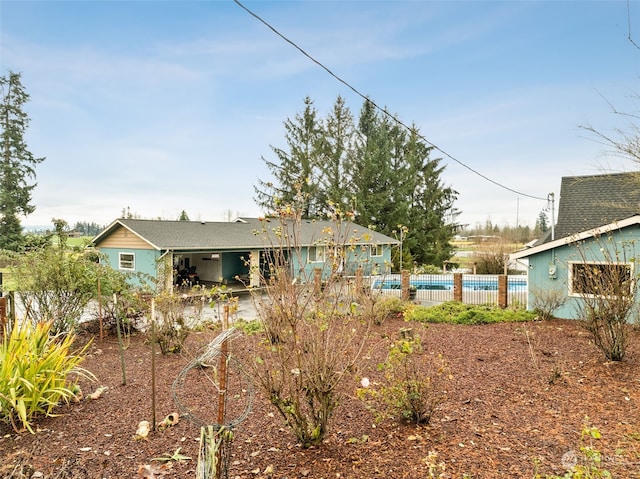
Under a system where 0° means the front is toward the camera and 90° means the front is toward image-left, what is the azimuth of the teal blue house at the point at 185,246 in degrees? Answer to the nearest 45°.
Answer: approximately 315°

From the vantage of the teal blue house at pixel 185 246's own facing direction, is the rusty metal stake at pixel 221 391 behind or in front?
in front

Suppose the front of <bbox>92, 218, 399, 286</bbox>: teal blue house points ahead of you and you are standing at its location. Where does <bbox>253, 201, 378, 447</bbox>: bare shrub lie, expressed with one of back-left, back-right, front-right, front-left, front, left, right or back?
front-right

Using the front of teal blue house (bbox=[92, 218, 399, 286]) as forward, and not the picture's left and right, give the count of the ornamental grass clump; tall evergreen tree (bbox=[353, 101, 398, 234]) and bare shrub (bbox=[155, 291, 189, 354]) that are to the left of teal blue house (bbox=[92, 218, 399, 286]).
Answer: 1

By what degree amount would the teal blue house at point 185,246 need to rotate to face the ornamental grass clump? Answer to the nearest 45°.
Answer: approximately 45° to its right

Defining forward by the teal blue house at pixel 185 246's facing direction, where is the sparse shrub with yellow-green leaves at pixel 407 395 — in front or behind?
in front

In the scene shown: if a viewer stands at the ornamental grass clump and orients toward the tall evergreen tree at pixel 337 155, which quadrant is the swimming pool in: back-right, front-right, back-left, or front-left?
front-right

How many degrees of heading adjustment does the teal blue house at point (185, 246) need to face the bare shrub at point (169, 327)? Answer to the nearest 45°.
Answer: approximately 45° to its right

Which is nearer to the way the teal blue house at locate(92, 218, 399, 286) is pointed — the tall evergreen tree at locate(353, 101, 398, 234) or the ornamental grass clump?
the ornamental grass clump

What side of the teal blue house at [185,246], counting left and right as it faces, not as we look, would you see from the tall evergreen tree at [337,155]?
left

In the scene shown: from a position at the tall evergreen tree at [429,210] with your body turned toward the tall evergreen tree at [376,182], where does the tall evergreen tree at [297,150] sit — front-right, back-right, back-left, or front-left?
front-right
